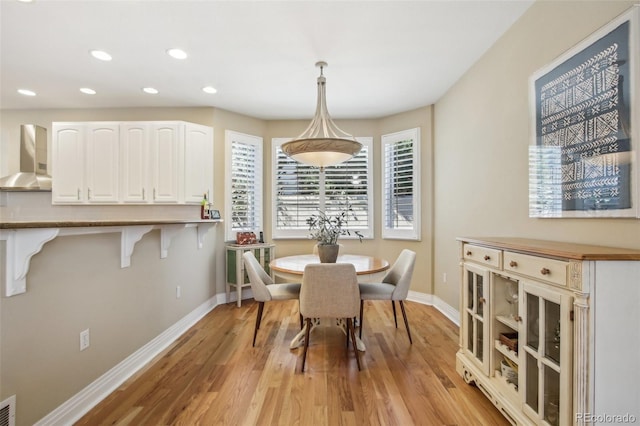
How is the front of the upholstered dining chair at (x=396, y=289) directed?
to the viewer's left

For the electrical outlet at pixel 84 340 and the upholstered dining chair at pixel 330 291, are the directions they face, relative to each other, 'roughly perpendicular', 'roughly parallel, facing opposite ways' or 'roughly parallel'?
roughly perpendicular

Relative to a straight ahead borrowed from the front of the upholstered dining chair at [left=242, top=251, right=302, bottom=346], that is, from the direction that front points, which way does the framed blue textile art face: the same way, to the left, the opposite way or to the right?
the opposite way

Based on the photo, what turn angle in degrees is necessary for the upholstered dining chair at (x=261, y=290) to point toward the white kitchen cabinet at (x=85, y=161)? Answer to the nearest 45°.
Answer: approximately 135° to its left

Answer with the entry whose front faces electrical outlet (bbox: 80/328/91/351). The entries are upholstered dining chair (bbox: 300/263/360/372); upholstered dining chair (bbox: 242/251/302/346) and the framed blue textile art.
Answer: the framed blue textile art

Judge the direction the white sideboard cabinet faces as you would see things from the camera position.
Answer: facing the viewer and to the left of the viewer

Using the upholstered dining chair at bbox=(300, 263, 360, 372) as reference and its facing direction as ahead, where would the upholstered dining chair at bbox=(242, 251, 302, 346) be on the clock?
the upholstered dining chair at bbox=(242, 251, 302, 346) is roughly at 10 o'clock from the upholstered dining chair at bbox=(300, 263, 360, 372).

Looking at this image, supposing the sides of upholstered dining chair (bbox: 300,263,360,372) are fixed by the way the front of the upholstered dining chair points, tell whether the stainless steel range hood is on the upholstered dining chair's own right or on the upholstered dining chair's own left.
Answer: on the upholstered dining chair's own left

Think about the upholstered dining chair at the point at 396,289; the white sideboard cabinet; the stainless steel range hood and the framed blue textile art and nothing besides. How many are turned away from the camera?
0

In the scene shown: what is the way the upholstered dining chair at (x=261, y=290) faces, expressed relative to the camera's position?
facing to the right of the viewer

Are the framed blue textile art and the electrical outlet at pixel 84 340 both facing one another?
yes

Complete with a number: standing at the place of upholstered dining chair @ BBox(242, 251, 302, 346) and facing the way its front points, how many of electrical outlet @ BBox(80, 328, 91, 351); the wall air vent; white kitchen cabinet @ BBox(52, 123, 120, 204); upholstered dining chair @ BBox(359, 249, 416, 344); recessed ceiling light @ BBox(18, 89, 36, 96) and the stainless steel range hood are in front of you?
1

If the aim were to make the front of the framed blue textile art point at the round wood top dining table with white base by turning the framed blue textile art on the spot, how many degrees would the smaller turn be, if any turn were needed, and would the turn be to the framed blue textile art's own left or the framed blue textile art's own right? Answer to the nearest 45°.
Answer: approximately 45° to the framed blue textile art's own right

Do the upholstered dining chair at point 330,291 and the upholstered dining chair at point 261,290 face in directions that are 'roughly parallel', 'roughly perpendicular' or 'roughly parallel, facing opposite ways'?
roughly perpendicular

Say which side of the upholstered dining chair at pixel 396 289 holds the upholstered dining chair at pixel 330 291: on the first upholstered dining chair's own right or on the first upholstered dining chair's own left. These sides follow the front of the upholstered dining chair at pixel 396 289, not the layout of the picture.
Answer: on the first upholstered dining chair's own left

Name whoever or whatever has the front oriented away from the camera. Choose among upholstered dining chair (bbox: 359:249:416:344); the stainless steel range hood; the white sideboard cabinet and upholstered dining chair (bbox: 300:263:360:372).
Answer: upholstered dining chair (bbox: 300:263:360:372)

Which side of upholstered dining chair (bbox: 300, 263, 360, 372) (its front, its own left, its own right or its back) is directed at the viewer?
back

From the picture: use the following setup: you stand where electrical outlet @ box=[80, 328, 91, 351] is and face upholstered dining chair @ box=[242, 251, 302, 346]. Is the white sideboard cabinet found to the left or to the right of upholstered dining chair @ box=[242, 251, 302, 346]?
right
